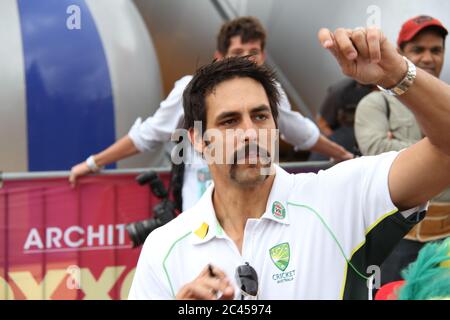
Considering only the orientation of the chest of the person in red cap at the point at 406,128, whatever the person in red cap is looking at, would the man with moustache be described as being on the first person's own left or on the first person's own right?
on the first person's own right

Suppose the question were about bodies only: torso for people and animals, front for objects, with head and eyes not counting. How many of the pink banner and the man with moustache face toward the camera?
2

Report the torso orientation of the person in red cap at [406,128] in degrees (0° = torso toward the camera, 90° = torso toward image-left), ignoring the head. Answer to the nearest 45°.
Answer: approximately 315°

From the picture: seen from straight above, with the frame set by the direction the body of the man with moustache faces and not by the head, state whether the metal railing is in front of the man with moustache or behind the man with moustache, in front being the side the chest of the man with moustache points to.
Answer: behind

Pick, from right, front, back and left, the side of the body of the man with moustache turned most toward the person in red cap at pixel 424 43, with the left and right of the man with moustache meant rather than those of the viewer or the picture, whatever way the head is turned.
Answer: back

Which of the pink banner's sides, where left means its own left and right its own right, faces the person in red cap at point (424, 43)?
left

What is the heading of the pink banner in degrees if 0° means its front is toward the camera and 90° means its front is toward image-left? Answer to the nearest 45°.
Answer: approximately 0°

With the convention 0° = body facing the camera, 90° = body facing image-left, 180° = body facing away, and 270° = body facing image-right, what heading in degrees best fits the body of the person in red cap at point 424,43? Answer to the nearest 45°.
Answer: approximately 315°

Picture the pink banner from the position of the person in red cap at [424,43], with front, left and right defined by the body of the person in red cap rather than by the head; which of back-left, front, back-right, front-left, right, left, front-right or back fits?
back-right
